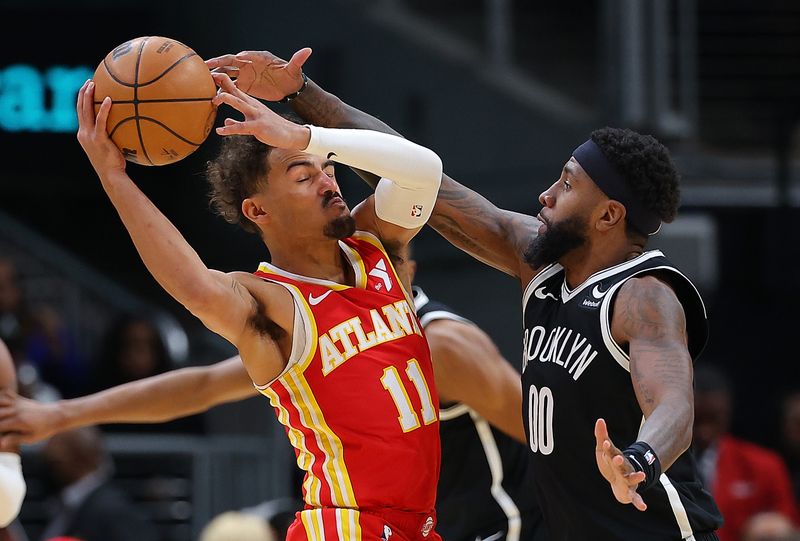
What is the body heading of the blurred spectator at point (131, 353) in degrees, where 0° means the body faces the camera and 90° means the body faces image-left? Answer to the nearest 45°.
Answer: approximately 0°

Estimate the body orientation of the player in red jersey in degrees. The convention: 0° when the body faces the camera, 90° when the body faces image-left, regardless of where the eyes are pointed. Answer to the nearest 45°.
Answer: approximately 315°

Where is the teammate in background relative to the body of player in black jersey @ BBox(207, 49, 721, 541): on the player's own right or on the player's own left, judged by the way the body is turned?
on the player's own right

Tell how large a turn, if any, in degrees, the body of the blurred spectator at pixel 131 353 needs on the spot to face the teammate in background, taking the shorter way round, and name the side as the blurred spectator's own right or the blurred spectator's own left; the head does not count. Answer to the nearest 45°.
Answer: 0° — they already face them

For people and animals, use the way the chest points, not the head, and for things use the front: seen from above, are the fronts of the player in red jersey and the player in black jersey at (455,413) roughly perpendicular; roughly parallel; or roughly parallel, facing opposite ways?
roughly perpendicular

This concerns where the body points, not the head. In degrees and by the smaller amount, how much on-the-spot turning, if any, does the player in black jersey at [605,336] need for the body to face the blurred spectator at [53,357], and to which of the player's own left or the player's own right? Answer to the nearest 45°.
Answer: approximately 90° to the player's own right

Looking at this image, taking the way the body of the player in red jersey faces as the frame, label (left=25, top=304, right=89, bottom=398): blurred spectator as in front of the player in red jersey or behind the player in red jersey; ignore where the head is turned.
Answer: behind

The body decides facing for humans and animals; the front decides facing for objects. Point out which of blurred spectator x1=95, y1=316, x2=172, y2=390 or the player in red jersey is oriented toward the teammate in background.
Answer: the blurred spectator

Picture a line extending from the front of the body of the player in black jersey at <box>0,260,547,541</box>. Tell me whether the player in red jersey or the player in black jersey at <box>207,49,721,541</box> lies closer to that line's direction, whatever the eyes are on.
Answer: the player in red jersey
